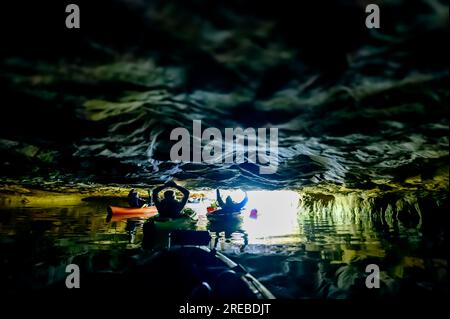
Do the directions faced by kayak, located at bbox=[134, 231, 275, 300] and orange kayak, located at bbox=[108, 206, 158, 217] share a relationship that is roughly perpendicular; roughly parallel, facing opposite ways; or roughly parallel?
roughly perpendicular

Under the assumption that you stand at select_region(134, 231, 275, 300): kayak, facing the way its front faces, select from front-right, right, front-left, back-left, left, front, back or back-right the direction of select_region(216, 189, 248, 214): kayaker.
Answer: front

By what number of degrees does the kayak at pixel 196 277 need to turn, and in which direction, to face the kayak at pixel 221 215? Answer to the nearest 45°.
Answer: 0° — it already faces it

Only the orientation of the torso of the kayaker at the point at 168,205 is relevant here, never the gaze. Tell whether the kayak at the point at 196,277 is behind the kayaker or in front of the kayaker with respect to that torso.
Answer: behind

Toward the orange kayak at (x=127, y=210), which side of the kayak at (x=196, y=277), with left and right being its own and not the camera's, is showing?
front

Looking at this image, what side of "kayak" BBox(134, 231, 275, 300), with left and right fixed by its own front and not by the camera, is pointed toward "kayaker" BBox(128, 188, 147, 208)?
front

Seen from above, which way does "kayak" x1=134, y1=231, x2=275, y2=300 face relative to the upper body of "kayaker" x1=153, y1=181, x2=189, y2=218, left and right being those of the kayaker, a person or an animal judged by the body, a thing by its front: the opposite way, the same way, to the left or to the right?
the same way

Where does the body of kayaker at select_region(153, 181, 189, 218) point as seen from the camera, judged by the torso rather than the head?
away from the camera

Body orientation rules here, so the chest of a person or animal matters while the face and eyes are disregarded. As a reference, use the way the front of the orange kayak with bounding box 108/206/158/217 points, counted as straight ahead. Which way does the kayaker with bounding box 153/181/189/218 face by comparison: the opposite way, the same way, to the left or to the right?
to the left

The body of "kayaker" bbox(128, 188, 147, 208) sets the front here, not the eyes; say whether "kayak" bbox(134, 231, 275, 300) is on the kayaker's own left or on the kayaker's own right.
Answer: on the kayaker's own right

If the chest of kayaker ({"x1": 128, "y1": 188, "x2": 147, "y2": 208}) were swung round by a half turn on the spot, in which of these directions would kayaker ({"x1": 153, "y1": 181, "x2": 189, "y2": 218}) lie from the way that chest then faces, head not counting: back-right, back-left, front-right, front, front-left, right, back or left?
left

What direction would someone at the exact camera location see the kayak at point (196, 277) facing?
facing away from the viewer

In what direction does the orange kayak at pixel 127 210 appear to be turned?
to the viewer's right
